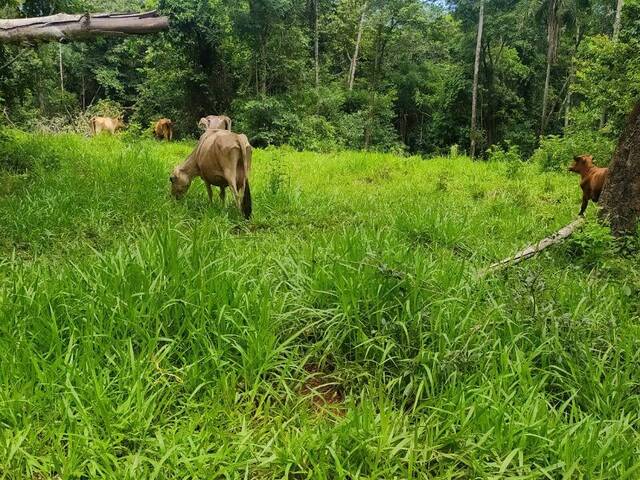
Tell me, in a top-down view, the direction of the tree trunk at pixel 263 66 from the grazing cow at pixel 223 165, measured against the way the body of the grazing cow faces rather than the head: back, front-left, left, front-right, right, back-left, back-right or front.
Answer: front-right

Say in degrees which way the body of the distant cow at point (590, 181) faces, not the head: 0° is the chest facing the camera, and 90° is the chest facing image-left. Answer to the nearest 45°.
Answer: approximately 90°

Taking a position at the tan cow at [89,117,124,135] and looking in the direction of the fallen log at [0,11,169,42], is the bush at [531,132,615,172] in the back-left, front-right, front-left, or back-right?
front-left

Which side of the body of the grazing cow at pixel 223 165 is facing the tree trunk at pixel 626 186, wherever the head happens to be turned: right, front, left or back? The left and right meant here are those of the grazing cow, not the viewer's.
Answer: back

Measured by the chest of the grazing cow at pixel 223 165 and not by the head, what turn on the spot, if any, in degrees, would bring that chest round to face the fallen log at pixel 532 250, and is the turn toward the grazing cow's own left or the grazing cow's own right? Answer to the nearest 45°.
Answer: approximately 180°

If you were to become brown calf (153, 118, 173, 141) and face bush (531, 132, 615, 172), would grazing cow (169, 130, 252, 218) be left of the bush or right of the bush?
right

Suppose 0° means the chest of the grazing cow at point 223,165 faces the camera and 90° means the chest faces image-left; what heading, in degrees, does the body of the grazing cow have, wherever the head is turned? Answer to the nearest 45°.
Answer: approximately 135°

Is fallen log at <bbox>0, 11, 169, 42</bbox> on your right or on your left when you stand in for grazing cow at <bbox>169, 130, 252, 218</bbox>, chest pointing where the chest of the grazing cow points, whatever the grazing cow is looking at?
on your left

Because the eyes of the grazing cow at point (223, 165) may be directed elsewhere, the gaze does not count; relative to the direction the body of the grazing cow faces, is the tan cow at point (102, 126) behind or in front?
in front
